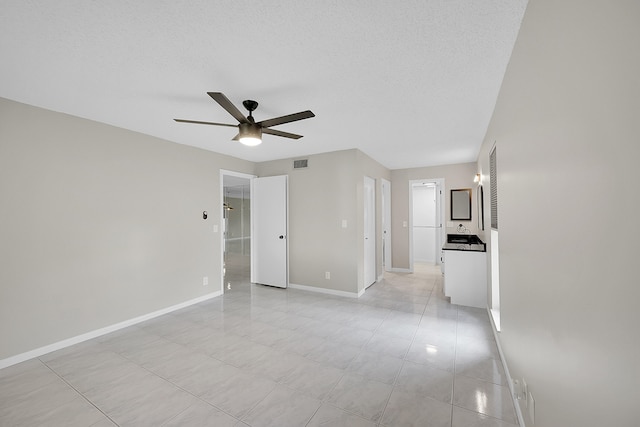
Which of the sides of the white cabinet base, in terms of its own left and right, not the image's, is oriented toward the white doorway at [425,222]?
right

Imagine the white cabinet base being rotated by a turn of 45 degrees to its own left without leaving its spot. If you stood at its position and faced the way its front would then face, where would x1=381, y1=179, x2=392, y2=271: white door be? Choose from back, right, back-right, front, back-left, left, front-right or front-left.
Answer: right

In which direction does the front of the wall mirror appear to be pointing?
toward the camera

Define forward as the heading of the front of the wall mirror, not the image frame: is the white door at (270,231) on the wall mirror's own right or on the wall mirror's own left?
on the wall mirror's own right

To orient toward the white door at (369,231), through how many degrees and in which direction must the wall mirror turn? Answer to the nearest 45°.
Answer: approximately 45° to its right

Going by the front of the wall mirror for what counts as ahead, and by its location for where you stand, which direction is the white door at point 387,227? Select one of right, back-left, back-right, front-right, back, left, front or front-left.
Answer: right
